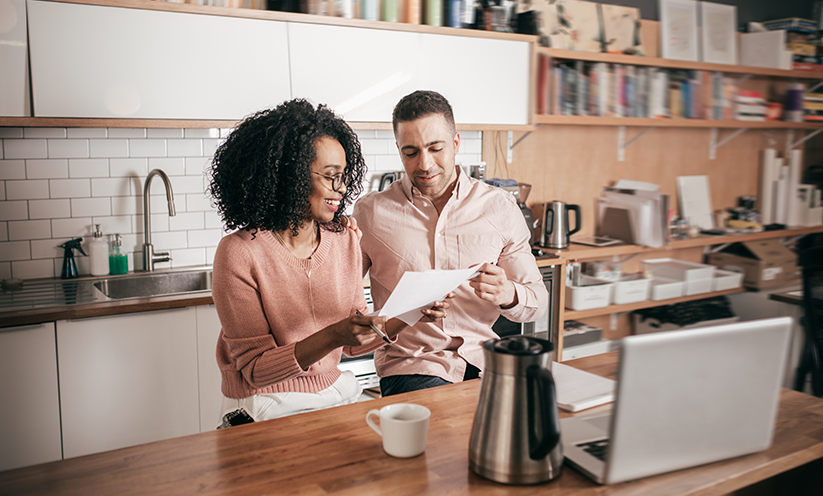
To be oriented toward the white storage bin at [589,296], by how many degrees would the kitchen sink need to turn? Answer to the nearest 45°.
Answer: approximately 90° to its left

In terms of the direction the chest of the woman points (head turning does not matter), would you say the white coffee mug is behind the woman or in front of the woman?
in front

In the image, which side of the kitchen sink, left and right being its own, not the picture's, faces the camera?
front

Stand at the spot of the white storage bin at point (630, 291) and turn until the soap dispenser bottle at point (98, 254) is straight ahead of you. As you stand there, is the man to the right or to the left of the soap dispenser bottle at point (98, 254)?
left

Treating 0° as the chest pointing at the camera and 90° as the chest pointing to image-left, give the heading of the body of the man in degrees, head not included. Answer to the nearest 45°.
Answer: approximately 0°

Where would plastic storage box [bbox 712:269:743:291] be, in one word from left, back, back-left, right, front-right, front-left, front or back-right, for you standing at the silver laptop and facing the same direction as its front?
front-right

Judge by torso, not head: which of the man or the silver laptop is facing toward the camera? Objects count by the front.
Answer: the man

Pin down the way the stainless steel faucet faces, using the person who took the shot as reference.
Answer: facing the viewer and to the right of the viewer

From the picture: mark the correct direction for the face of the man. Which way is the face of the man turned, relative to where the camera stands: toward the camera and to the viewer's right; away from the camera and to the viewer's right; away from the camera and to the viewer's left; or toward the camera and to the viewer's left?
toward the camera and to the viewer's left

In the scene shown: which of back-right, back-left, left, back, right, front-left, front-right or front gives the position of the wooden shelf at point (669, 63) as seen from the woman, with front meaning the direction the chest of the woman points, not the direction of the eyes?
left

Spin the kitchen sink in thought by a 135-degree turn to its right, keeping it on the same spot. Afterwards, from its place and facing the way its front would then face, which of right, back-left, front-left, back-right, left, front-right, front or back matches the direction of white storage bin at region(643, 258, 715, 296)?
back-right

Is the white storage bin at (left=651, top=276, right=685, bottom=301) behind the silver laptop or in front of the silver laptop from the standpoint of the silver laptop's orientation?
in front

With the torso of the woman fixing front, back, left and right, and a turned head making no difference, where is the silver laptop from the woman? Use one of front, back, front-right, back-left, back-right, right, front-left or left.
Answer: front

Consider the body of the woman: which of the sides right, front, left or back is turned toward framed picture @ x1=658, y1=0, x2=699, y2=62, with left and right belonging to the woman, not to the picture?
left

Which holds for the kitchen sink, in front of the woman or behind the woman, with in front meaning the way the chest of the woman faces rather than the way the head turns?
behind

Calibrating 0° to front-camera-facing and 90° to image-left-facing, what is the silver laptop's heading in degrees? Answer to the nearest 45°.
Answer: approximately 135°
